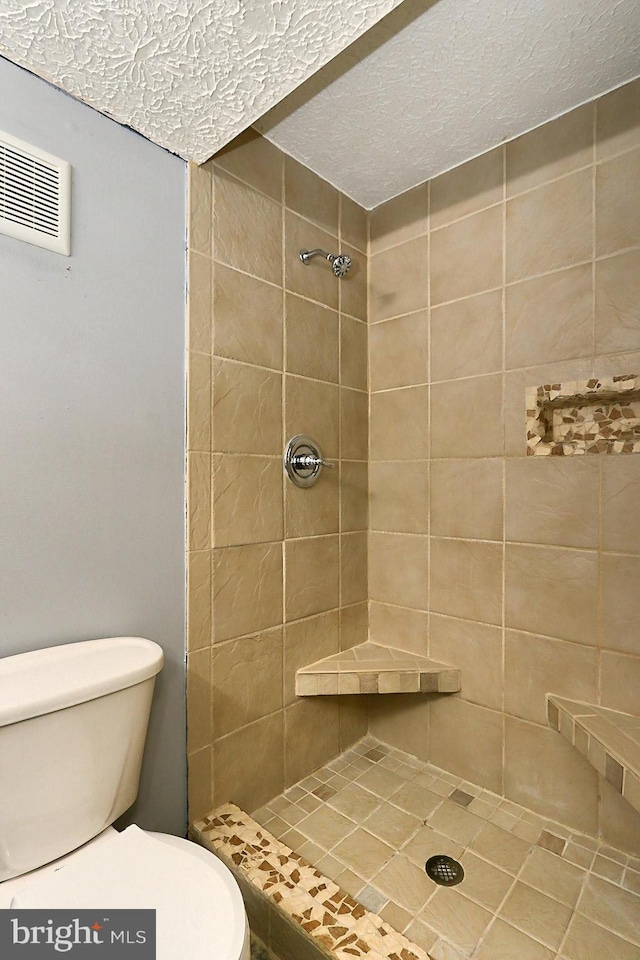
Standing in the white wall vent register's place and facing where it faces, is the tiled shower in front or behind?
in front

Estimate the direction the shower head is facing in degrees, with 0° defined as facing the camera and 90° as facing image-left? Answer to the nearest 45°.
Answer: approximately 315°

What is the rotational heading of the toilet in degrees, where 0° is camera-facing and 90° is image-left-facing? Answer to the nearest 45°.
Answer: approximately 315°
